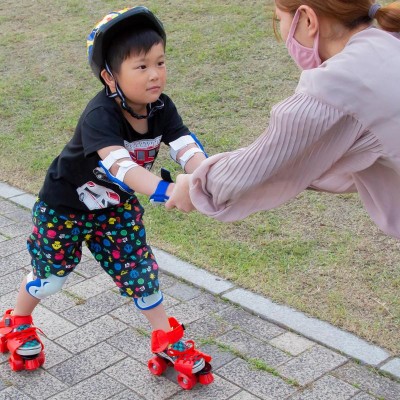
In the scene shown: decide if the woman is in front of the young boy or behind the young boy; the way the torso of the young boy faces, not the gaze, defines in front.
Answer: in front

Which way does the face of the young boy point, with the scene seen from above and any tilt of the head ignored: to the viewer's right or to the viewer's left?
to the viewer's right

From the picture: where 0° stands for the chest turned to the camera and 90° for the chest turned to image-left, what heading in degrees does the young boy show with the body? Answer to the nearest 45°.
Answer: approximately 315°
